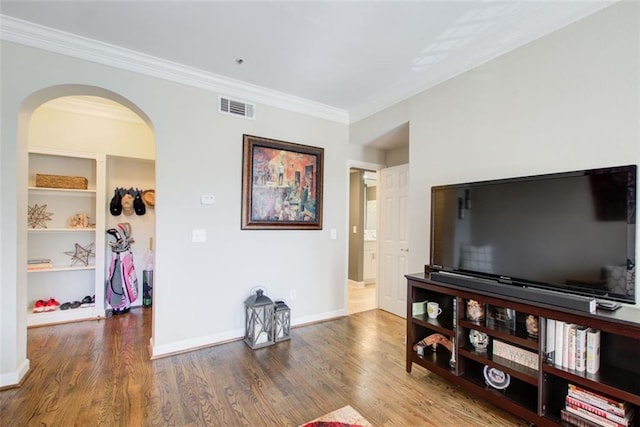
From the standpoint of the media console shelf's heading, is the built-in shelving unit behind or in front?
in front

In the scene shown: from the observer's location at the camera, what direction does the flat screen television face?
facing the viewer and to the left of the viewer

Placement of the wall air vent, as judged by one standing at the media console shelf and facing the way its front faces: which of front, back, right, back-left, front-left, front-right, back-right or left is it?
front-right

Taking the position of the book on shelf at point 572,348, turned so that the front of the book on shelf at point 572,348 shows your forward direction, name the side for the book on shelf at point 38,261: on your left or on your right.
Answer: on your right

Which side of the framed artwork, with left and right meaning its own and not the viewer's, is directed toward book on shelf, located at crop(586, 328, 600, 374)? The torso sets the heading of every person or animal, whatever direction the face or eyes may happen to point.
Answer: front

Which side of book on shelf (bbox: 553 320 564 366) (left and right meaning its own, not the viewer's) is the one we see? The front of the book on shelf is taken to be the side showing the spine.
front

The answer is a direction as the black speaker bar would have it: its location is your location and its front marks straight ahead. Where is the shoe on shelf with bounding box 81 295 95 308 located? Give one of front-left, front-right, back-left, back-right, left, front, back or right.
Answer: front-right

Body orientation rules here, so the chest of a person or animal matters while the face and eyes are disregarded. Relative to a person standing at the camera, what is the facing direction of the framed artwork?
facing the viewer and to the right of the viewer

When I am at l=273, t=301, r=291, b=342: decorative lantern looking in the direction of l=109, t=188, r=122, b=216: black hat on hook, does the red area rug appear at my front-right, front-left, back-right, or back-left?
back-left

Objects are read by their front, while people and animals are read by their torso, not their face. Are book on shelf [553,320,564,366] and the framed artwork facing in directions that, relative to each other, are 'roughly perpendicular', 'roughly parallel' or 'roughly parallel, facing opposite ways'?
roughly perpendicular

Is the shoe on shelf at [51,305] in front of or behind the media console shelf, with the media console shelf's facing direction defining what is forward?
in front

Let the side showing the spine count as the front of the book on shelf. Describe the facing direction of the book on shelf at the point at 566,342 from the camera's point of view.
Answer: facing the viewer
